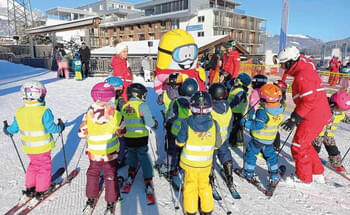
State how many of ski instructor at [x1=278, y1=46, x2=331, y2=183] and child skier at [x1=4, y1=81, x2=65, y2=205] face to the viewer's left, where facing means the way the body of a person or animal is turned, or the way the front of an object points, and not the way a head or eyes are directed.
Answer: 1

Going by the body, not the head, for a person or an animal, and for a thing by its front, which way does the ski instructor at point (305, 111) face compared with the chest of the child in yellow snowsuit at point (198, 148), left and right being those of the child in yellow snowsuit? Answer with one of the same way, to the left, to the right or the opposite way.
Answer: to the left

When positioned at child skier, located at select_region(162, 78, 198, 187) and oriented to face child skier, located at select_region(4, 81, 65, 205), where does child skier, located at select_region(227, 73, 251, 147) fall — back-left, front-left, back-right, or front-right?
back-right

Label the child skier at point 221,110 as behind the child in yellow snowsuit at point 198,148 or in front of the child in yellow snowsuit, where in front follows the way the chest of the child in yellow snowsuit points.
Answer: in front

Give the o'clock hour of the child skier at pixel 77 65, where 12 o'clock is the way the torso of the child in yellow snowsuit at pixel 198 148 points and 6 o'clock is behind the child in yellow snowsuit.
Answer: The child skier is roughly at 11 o'clock from the child in yellow snowsuit.

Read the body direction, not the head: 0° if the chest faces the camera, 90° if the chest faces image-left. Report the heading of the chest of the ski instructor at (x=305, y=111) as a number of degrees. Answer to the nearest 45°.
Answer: approximately 90°

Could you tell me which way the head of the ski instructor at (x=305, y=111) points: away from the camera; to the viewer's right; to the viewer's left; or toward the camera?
to the viewer's left

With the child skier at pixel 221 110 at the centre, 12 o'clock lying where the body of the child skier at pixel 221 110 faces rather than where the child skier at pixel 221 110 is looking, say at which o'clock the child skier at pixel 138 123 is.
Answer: the child skier at pixel 138 123 is roughly at 10 o'clock from the child skier at pixel 221 110.

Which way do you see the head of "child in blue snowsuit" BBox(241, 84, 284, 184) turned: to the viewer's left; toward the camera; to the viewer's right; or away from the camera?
away from the camera

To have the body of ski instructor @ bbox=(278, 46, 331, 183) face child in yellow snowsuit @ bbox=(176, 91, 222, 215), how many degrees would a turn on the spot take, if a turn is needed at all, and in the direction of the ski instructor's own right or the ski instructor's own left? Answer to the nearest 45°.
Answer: approximately 45° to the ski instructor's own left

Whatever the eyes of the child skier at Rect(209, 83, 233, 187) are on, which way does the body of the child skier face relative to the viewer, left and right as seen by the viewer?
facing away from the viewer and to the left of the viewer

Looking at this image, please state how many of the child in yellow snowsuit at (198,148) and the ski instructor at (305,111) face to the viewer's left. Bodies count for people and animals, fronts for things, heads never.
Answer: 1

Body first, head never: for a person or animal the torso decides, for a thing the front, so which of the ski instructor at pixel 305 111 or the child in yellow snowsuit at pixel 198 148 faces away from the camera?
the child in yellow snowsuit

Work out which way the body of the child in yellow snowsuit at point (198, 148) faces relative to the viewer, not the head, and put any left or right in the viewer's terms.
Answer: facing away from the viewer
